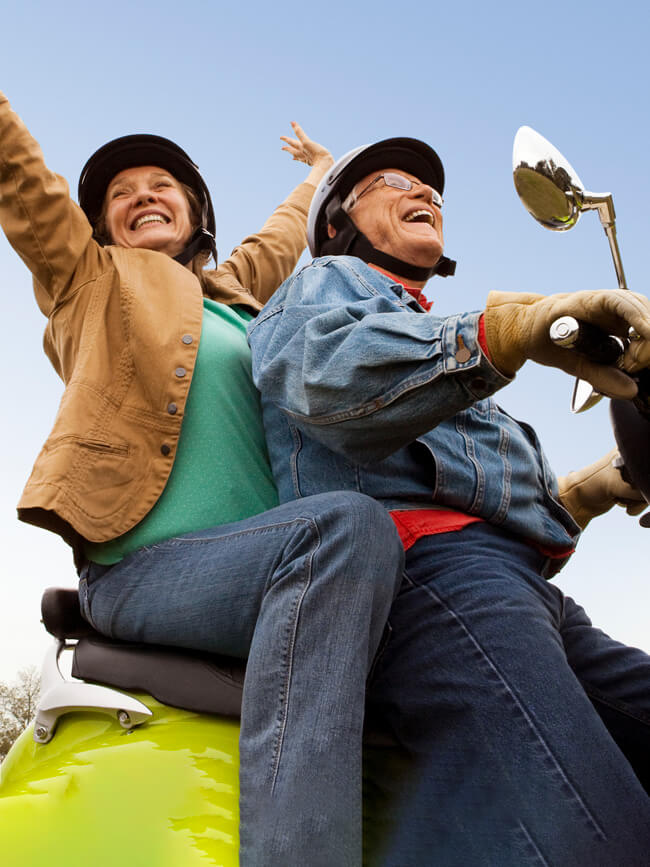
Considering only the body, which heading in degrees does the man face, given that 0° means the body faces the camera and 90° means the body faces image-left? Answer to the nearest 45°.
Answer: approximately 315°

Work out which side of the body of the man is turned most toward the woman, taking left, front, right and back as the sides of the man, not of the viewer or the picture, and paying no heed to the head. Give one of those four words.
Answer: back

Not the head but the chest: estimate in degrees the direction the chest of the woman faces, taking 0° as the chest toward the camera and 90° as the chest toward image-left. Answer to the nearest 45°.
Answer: approximately 315°

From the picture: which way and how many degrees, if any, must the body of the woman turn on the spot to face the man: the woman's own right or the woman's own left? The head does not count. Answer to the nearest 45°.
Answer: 0° — they already face them
